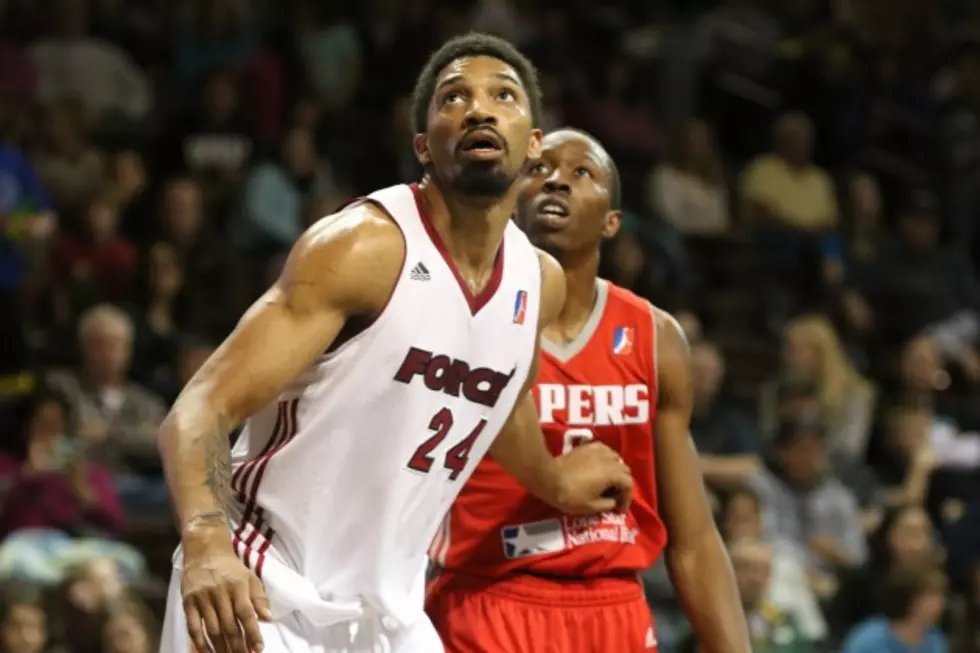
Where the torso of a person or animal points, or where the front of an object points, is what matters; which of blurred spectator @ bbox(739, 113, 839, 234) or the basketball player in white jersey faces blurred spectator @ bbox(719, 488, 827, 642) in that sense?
blurred spectator @ bbox(739, 113, 839, 234)

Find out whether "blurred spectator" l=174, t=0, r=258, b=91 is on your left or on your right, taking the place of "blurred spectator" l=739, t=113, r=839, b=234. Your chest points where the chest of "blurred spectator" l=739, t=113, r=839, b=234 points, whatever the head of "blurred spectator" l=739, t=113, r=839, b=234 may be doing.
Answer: on your right

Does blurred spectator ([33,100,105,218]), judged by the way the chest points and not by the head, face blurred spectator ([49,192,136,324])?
yes

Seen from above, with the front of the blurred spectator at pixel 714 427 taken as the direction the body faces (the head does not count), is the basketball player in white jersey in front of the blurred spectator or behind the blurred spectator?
in front

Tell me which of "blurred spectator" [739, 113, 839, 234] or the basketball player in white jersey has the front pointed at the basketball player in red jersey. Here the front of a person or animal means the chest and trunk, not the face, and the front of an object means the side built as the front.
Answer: the blurred spectator

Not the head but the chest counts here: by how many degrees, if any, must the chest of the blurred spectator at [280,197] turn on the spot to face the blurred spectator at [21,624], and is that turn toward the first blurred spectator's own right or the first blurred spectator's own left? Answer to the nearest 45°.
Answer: approximately 45° to the first blurred spectator's own right

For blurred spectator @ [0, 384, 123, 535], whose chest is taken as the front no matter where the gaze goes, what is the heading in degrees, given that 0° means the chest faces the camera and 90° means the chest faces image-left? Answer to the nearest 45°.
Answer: approximately 0°

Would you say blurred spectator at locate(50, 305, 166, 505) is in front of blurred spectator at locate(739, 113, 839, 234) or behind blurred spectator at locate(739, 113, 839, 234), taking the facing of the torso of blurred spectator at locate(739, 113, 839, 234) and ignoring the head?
in front
